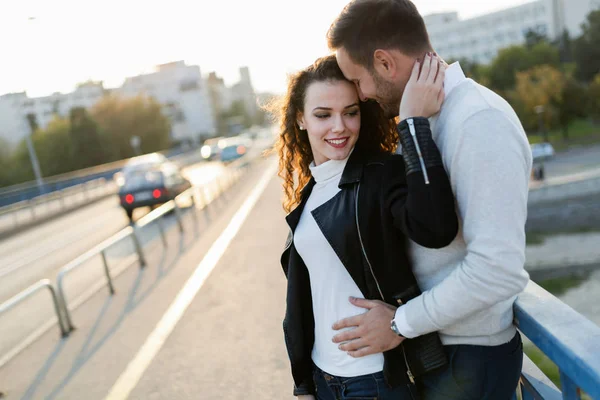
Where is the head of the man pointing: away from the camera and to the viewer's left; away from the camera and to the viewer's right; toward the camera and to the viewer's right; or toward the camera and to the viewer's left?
toward the camera and to the viewer's left

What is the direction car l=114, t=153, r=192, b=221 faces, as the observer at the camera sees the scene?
facing away from the viewer and to the right of the viewer

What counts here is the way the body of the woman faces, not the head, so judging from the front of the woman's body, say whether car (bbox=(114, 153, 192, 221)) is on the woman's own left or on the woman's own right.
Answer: on the woman's own right

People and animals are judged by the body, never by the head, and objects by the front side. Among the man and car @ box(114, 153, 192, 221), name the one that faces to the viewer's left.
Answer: the man

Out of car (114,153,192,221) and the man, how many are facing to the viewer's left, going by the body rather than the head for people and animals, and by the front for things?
1

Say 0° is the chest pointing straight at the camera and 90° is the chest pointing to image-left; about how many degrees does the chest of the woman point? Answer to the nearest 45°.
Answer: approximately 45°

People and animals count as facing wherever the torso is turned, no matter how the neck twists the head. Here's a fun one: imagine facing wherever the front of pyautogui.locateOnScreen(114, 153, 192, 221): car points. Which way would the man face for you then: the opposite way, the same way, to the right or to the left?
to the left

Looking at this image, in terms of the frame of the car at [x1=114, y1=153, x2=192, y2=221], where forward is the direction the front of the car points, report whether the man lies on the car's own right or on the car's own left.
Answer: on the car's own right

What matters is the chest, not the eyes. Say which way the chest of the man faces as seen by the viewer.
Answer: to the viewer's left
